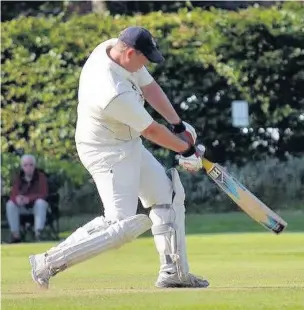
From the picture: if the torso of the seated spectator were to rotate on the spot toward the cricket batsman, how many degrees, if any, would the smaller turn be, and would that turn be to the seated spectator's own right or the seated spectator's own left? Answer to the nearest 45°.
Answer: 0° — they already face them

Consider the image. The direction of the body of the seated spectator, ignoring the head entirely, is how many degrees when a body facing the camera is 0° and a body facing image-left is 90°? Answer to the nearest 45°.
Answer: approximately 0°
